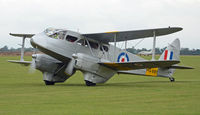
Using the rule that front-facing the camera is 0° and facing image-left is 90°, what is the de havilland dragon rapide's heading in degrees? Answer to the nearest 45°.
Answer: approximately 45°
